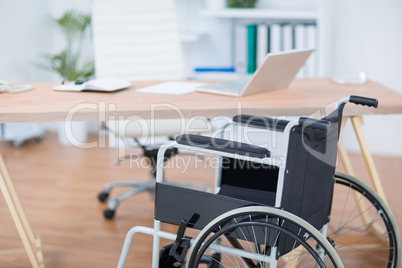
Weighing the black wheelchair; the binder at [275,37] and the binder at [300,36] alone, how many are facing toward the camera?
2

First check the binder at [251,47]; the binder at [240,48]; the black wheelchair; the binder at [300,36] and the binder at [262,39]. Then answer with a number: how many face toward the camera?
4

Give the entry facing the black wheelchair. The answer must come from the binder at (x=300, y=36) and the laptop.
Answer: the binder

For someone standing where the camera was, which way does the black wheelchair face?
facing away from the viewer and to the left of the viewer

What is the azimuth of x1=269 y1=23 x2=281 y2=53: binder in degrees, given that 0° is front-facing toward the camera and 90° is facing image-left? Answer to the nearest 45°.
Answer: approximately 0°

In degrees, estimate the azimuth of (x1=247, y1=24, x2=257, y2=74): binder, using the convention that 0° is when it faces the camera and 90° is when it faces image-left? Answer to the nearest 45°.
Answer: approximately 0°
